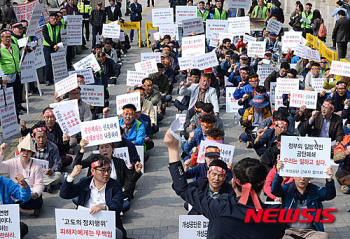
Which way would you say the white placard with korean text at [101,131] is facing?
toward the camera

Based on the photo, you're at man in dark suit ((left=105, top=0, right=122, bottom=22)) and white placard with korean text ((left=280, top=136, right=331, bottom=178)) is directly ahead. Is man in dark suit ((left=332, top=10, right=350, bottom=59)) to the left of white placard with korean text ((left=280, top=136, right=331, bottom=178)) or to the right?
left

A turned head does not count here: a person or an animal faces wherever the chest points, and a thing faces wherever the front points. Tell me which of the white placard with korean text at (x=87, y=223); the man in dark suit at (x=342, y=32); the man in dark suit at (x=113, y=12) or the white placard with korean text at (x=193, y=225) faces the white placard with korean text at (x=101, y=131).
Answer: the man in dark suit at (x=113, y=12)

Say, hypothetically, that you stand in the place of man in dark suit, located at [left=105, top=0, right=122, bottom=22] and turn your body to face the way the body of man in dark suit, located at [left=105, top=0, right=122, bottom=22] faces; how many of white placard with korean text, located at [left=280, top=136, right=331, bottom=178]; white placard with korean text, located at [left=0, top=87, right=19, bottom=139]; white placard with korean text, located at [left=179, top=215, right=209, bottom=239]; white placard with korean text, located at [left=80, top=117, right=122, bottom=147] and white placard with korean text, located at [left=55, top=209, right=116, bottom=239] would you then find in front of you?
5

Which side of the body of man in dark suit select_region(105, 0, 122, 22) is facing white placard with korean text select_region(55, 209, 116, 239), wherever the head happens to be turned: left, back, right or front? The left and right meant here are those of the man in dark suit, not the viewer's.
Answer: front

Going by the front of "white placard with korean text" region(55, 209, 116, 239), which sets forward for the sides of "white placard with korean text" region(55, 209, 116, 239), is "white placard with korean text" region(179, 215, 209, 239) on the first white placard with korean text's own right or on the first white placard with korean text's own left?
on the first white placard with korean text's own left

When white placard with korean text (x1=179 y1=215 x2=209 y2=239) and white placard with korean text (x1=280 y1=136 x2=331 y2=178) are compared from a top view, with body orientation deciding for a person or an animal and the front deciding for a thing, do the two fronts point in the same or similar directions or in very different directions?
same or similar directions

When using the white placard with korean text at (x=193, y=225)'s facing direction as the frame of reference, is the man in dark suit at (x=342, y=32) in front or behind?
behind

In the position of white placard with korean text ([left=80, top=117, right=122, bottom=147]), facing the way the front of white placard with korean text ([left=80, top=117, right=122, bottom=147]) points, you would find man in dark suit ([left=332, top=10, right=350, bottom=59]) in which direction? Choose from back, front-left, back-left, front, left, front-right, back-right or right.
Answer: back-left

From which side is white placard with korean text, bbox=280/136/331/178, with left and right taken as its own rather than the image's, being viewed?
front

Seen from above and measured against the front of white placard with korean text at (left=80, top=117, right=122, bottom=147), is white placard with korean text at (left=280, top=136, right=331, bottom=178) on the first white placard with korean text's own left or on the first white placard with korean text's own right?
on the first white placard with korean text's own left

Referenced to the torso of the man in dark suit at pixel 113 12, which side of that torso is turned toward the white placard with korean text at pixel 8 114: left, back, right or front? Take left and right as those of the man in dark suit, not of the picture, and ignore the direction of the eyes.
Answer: front

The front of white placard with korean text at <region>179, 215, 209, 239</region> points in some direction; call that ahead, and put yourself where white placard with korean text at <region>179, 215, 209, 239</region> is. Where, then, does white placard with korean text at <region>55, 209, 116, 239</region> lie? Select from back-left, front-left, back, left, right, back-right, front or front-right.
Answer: right

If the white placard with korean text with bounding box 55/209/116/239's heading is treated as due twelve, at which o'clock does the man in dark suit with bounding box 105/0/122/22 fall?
The man in dark suit is roughly at 6 o'clock from the white placard with korean text.
